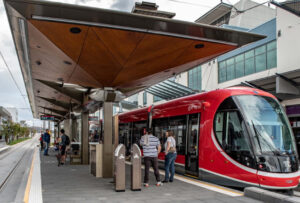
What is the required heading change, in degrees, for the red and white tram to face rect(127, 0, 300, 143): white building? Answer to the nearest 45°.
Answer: approximately 135° to its left

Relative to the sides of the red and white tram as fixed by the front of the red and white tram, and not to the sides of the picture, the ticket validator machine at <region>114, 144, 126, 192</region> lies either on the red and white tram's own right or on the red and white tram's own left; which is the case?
on the red and white tram's own right

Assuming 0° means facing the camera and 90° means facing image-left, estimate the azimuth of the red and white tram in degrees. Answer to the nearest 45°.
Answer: approximately 315°
